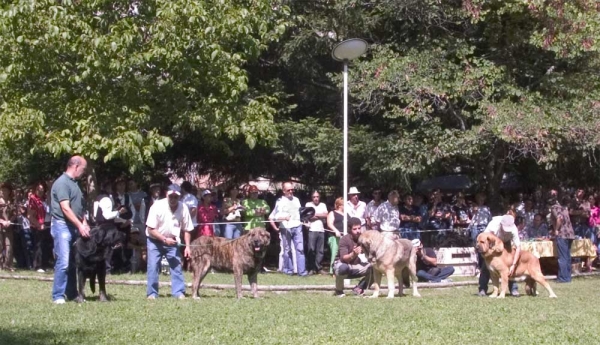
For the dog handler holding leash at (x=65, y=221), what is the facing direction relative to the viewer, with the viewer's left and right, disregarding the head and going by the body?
facing to the right of the viewer

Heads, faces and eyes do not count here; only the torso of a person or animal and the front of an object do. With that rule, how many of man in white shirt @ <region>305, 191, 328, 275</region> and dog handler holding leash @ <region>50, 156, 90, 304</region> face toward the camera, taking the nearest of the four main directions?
1

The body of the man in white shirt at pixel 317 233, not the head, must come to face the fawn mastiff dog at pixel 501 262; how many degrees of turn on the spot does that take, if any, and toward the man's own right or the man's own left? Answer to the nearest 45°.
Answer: approximately 45° to the man's own left

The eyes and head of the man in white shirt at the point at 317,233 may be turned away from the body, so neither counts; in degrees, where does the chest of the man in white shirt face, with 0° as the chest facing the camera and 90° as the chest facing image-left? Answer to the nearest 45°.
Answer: approximately 0°

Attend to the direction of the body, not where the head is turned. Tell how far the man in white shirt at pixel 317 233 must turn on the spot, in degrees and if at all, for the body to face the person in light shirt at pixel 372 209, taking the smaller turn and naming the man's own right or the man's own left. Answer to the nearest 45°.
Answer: approximately 90° to the man's own left

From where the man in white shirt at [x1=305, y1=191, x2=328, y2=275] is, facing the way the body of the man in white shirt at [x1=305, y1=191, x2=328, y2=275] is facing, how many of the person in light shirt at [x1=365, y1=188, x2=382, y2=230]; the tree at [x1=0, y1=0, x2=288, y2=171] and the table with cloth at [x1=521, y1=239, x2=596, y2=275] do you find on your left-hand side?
2

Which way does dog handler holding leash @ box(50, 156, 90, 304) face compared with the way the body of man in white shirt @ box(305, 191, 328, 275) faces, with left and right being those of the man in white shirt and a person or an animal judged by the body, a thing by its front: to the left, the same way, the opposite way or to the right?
to the left

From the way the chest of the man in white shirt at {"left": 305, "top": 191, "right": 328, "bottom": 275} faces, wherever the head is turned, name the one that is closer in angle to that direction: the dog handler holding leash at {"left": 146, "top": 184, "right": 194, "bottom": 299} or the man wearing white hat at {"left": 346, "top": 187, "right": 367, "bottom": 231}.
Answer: the dog handler holding leash

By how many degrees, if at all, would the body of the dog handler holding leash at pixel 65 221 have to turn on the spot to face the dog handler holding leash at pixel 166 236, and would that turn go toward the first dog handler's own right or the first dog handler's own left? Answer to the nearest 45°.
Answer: approximately 45° to the first dog handler's own left

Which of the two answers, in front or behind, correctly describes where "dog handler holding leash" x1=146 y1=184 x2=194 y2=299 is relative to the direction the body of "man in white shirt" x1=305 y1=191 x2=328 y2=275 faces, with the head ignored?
in front
